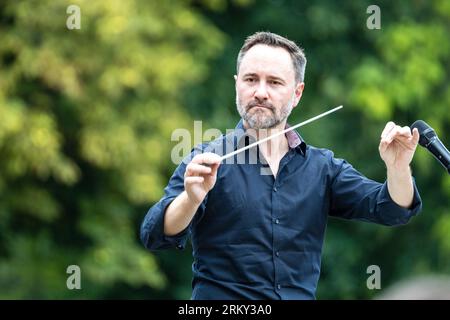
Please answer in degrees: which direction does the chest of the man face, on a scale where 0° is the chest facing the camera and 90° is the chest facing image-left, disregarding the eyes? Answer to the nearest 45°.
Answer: approximately 0°
